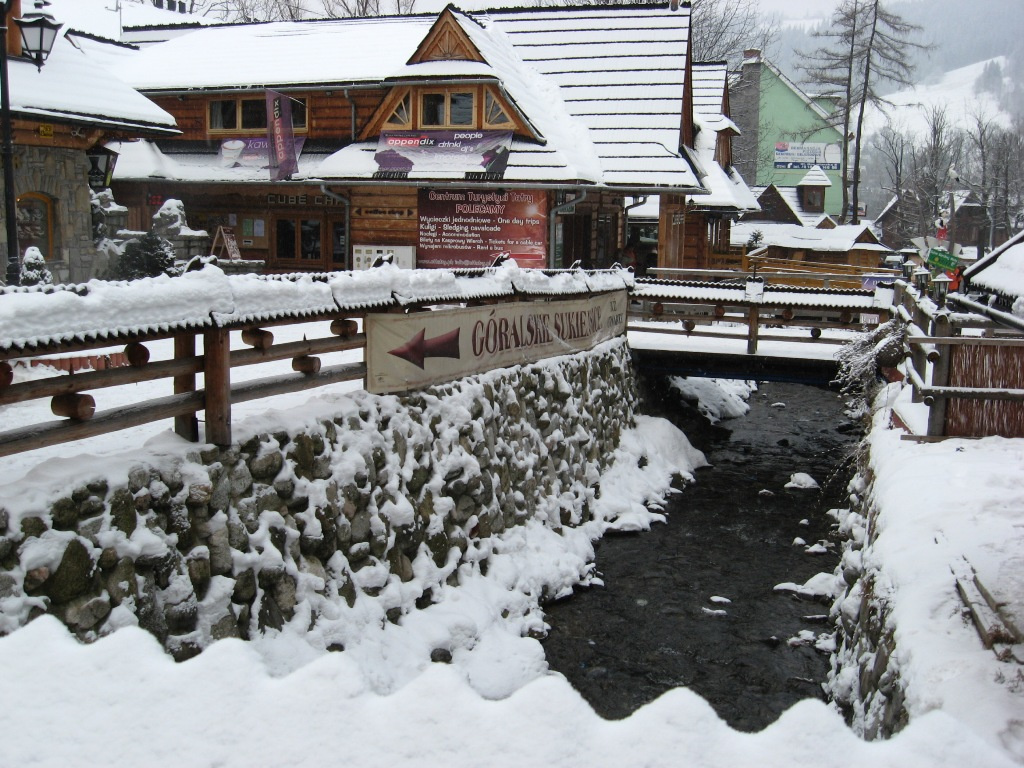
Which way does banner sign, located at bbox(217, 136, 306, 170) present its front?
toward the camera

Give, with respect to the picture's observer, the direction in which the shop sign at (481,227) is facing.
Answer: facing the viewer

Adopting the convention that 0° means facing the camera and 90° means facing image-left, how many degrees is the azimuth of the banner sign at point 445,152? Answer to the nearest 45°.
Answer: approximately 0°

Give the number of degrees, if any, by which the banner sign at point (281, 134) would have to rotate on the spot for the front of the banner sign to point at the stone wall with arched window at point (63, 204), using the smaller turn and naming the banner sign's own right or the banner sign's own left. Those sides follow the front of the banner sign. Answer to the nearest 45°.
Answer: approximately 45° to the banner sign's own right

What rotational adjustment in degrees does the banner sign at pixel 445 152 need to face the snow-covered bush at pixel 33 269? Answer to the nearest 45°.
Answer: approximately 45° to its right

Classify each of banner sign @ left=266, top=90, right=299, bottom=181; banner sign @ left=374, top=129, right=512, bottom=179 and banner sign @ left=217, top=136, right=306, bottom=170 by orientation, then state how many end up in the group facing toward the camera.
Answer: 3

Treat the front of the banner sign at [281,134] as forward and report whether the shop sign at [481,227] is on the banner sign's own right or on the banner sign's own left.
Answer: on the banner sign's own left

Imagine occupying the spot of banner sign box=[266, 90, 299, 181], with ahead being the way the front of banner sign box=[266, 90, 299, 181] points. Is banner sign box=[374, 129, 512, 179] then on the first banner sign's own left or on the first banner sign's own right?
on the first banner sign's own left

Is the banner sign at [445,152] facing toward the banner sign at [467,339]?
yes
